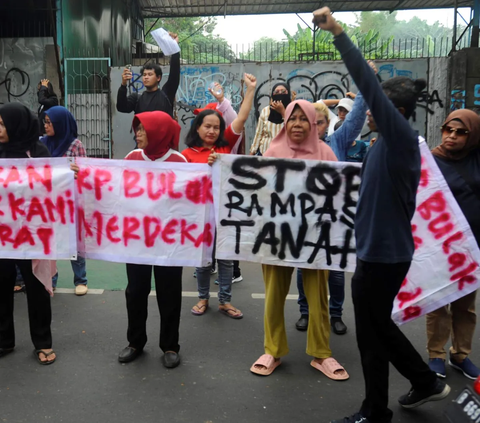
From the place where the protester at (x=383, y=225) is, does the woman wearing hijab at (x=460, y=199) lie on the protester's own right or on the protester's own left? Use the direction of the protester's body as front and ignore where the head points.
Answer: on the protester's own right

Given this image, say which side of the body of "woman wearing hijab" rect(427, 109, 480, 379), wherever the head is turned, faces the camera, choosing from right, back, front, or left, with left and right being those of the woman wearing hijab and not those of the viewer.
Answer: front

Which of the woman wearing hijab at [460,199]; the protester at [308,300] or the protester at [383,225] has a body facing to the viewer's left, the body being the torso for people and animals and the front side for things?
the protester at [383,225]

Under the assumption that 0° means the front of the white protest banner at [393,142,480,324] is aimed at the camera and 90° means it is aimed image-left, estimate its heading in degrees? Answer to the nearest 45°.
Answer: approximately 0°

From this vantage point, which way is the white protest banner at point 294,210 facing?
toward the camera

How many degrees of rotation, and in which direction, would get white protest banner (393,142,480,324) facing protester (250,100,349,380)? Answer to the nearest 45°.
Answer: approximately 90° to its right

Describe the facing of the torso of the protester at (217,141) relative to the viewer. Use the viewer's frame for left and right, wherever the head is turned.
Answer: facing the viewer

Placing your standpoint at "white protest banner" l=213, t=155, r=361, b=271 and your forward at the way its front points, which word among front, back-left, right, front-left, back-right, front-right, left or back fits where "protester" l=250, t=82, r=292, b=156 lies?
back

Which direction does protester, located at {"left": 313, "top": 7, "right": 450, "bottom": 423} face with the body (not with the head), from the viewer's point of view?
to the viewer's left

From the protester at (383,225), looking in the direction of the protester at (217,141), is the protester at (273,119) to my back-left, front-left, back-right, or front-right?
front-right

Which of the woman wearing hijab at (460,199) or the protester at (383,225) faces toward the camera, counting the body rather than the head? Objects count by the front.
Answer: the woman wearing hijab

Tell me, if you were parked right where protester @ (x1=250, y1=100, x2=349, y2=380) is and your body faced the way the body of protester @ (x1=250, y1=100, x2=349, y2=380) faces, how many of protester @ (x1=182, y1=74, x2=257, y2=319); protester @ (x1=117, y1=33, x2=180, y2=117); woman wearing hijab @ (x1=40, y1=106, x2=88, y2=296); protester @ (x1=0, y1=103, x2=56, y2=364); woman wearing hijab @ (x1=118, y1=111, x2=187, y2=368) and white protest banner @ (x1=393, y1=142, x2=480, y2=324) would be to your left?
1
